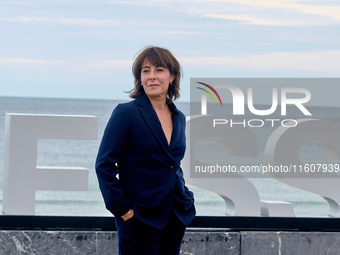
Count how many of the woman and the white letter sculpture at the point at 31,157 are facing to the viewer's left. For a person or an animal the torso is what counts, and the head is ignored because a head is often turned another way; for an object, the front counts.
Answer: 0

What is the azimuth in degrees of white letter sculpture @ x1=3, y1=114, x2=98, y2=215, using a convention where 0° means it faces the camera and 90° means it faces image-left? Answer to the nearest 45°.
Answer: approximately 0°

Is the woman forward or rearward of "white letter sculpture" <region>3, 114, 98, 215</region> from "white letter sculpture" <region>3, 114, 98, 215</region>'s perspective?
forward

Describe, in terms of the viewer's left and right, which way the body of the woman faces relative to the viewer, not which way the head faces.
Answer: facing the viewer and to the right of the viewer
